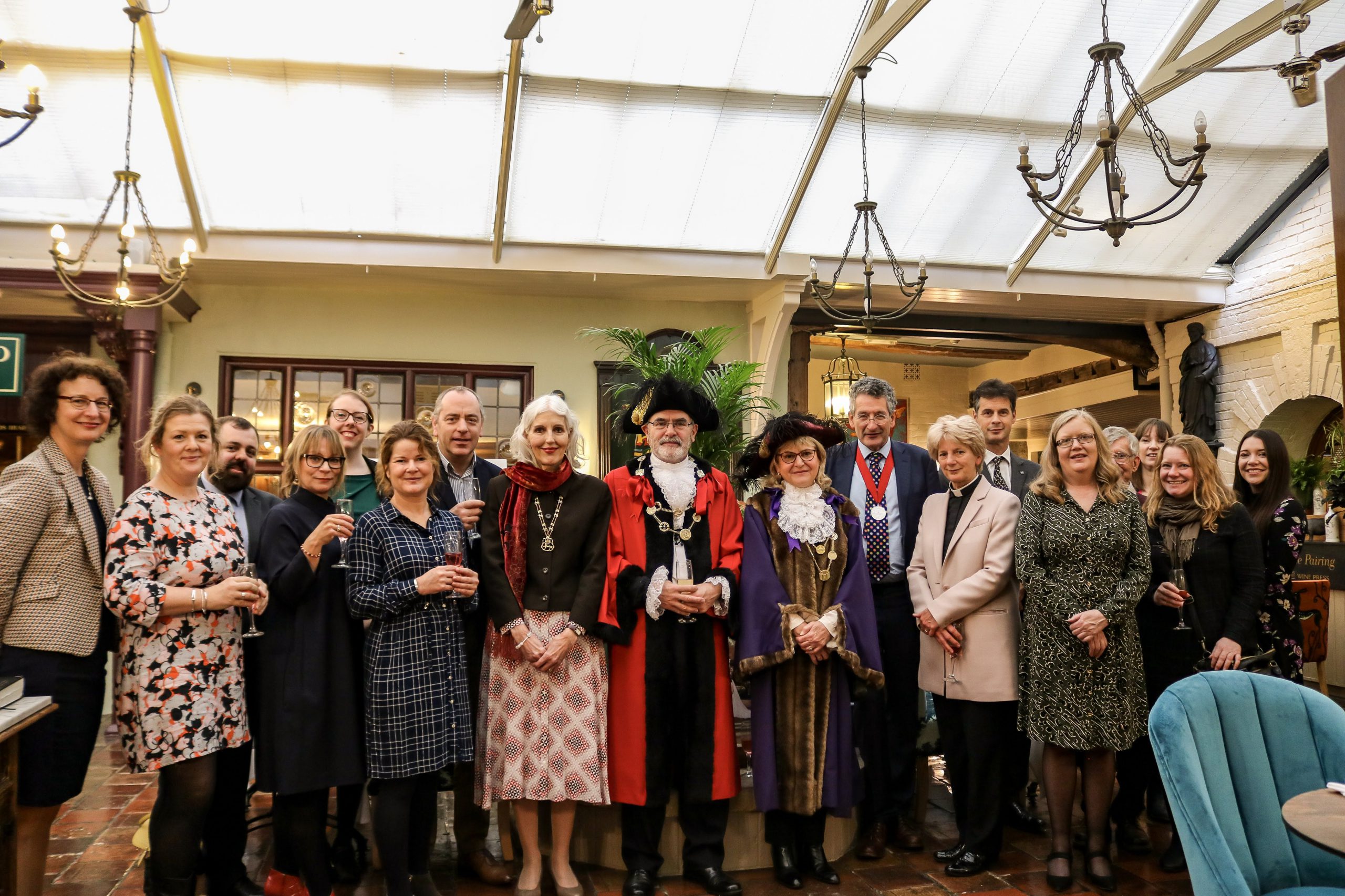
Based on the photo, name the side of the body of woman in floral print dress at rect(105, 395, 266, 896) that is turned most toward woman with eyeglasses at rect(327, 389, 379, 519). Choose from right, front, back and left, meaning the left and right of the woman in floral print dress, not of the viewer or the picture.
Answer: left

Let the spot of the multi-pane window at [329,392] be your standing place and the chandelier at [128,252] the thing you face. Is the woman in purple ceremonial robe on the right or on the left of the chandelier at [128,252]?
left

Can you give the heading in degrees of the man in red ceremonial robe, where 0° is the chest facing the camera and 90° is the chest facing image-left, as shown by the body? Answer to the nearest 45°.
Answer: approximately 0°

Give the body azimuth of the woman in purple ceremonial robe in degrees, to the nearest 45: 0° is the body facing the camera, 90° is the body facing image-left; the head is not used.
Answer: approximately 0°
